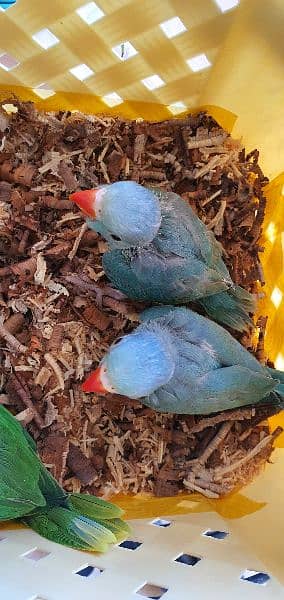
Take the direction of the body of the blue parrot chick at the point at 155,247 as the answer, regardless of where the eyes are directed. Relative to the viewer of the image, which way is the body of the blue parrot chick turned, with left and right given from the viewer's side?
facing away from the viewer and to the left of the viewer

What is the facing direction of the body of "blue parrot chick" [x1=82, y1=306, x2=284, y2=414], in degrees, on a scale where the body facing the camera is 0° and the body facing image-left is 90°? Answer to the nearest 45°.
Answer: approximately 90°
